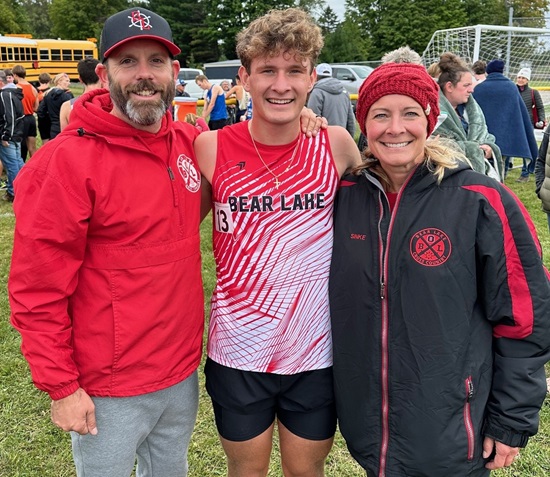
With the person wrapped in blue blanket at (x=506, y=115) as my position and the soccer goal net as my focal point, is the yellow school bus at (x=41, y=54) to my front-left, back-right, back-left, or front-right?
front-left

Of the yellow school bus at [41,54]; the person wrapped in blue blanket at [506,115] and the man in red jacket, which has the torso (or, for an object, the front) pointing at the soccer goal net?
the person wrapped in blue blanket

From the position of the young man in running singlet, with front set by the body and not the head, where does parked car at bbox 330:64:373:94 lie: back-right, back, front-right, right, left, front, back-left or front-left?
back

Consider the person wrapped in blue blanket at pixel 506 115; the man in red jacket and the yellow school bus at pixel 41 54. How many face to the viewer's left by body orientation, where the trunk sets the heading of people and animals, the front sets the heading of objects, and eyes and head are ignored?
1

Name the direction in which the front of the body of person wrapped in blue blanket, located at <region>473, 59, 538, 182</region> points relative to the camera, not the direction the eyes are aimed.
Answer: away from the camera

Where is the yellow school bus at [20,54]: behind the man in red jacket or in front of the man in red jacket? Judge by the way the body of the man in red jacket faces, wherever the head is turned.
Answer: behind

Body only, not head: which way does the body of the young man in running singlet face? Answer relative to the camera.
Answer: toward the camera

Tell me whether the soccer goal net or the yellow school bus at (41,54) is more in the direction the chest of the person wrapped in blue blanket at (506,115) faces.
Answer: the soccer goal net

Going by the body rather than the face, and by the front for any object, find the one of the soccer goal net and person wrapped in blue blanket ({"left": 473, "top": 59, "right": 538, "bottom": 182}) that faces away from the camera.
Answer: the person wrapped in blue blanket

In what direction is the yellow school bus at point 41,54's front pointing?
to the viewer's left
